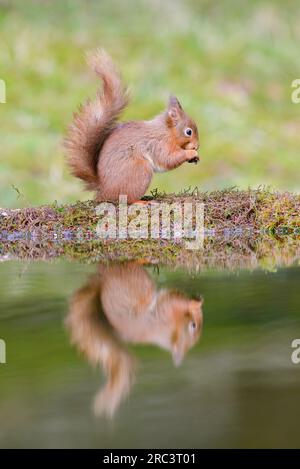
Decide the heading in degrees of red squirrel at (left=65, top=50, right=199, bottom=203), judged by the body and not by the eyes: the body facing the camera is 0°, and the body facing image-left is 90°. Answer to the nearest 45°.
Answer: approximately 270°
